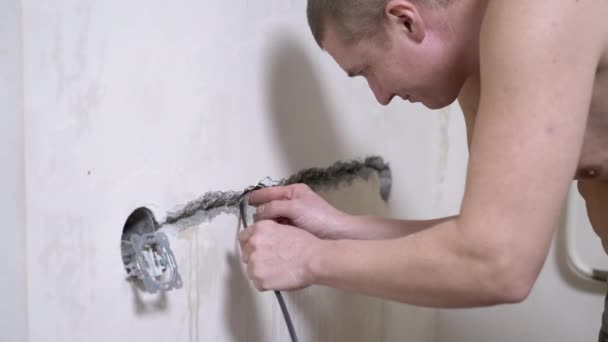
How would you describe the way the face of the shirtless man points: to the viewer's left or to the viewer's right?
to the viewer's left

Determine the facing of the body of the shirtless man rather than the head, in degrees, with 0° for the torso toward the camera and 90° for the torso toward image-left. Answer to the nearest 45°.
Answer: approximately 90°
